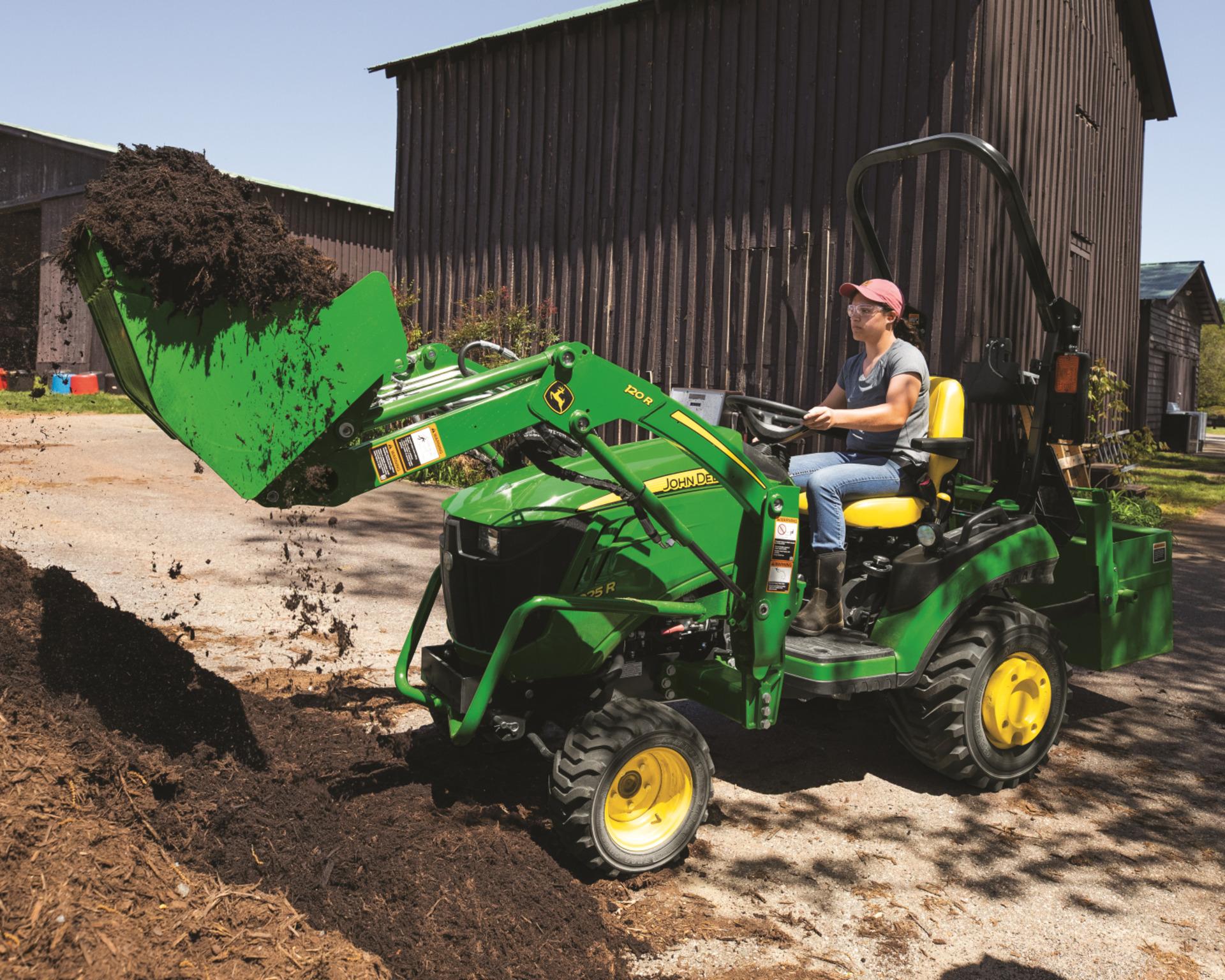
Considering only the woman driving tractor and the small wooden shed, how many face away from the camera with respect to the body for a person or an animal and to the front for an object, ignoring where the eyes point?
0

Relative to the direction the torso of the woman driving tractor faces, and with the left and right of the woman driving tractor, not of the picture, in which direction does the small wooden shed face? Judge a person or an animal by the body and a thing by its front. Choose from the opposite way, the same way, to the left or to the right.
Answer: to the left

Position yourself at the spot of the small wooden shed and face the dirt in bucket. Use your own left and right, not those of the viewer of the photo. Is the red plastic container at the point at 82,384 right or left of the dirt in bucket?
right

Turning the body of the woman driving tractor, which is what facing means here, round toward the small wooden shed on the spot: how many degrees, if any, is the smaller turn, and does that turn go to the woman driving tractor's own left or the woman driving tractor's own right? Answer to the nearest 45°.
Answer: approximately 135° to the woman driving tractor's own right

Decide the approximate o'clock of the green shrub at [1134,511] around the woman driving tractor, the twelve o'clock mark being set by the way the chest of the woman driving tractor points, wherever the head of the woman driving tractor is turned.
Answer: The green shrub is roughly at 5 o'clock from the woman driving tractor.

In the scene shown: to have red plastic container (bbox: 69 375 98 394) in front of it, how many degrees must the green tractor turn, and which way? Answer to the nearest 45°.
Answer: approximately 90° to its right

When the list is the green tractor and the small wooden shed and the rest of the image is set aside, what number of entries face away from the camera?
0

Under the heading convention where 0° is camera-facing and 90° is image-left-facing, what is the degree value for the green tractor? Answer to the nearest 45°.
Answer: approximately 45°

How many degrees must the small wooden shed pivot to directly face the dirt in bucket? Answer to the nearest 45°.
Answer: approximately 45° to its right

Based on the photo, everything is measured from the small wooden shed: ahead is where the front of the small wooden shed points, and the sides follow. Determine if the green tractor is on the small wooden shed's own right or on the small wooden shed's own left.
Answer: on the small wooden shed's own right

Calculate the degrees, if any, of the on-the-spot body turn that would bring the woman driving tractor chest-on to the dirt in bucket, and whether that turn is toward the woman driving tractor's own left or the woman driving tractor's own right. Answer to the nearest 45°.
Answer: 0° — they already face it

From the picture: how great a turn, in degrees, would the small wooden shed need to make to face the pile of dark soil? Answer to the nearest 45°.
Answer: approximately 45° to its right
